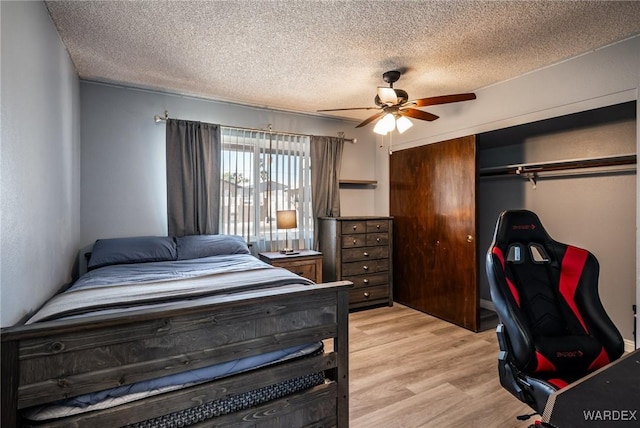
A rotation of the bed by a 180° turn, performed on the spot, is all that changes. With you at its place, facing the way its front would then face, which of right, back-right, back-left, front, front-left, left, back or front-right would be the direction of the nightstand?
front-right

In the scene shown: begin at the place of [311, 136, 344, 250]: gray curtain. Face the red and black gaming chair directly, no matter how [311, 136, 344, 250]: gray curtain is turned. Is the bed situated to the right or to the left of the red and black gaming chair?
right

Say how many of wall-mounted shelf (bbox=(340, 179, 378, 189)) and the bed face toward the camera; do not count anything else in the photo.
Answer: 2

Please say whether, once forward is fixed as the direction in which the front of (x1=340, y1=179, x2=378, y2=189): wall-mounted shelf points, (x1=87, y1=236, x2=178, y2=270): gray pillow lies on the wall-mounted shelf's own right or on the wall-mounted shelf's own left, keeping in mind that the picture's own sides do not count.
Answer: on the wall-mounted shelf's own right

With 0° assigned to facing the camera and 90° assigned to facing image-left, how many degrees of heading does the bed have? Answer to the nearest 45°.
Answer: approximately 0°

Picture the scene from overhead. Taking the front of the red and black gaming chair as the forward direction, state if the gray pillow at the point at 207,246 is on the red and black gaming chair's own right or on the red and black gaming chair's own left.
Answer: on the red and black gaming chair's own right

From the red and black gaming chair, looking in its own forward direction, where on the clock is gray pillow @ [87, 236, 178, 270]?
The gray pillow is roughly at 4 o'clock from the red and black gaming chair.

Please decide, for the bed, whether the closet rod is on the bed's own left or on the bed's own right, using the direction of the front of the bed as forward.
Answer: on the bed's own left

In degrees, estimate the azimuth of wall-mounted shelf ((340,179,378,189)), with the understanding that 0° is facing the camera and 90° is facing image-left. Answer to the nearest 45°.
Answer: approximately 0°

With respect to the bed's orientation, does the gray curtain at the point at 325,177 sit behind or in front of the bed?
behind

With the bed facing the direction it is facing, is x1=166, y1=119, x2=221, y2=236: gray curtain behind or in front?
behind

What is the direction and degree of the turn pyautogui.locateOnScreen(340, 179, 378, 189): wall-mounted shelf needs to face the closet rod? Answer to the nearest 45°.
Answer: approximately 45° to its left
